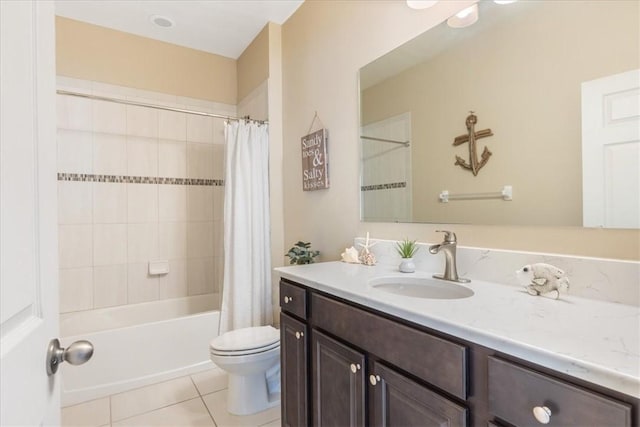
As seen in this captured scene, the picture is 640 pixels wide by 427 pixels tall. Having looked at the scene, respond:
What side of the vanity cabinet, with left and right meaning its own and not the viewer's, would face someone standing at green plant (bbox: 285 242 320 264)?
right

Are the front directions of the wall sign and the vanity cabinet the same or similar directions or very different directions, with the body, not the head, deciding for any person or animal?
same or similar directions

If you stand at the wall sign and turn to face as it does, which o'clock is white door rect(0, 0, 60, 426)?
The white door is roughly at 11 o'clock from the wall sign.

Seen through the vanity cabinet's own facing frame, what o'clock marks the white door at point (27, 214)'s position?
The white door is roughly at 12 o'clock from the vanity cabinet.

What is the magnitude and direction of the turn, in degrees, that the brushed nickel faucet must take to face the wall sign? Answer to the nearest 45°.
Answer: approximately 90° to its right

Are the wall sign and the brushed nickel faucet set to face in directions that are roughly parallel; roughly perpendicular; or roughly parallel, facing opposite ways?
roughly parallel

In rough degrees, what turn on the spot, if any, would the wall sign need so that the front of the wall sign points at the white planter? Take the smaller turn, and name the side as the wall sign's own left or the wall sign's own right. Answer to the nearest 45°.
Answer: approximately 90° to the wall sign's own left

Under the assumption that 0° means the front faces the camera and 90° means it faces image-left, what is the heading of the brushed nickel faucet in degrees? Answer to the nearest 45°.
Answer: approximately 45°

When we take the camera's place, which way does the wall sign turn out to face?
facing the viewer and to the left of the viewer
